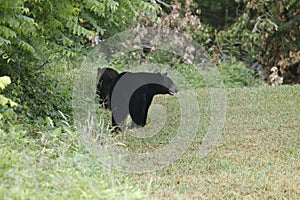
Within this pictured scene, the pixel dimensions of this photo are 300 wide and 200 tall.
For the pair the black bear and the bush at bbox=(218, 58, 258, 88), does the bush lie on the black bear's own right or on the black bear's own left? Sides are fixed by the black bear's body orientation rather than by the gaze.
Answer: on the black bear's own left

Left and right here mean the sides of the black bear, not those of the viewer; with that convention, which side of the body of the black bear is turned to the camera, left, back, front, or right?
right

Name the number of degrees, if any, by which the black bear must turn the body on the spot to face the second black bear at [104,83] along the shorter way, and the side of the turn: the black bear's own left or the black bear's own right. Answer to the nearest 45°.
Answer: approximately 135° to the black bear's own left

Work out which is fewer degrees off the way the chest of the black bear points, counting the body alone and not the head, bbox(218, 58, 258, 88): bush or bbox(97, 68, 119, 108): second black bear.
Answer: the bush
